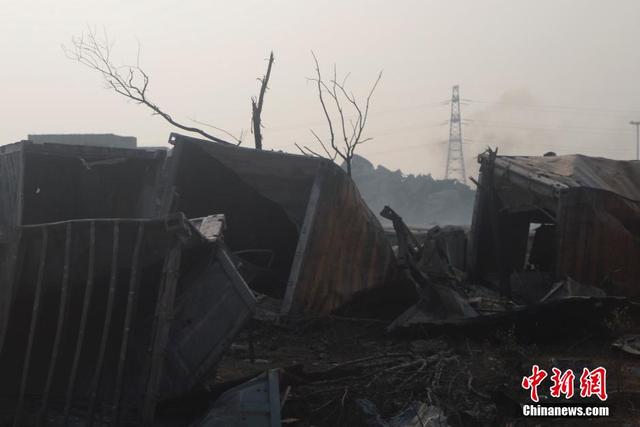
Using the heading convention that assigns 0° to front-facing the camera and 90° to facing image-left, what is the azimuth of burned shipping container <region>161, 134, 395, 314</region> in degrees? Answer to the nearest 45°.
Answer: approximately 45°

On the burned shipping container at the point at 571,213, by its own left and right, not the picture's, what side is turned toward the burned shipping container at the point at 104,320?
front

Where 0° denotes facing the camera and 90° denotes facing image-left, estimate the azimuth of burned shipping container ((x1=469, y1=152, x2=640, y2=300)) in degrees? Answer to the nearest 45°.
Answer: approximately 45°

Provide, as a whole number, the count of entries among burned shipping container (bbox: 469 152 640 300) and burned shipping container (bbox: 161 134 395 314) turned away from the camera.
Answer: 0

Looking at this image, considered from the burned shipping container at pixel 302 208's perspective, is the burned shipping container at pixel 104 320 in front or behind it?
in front
